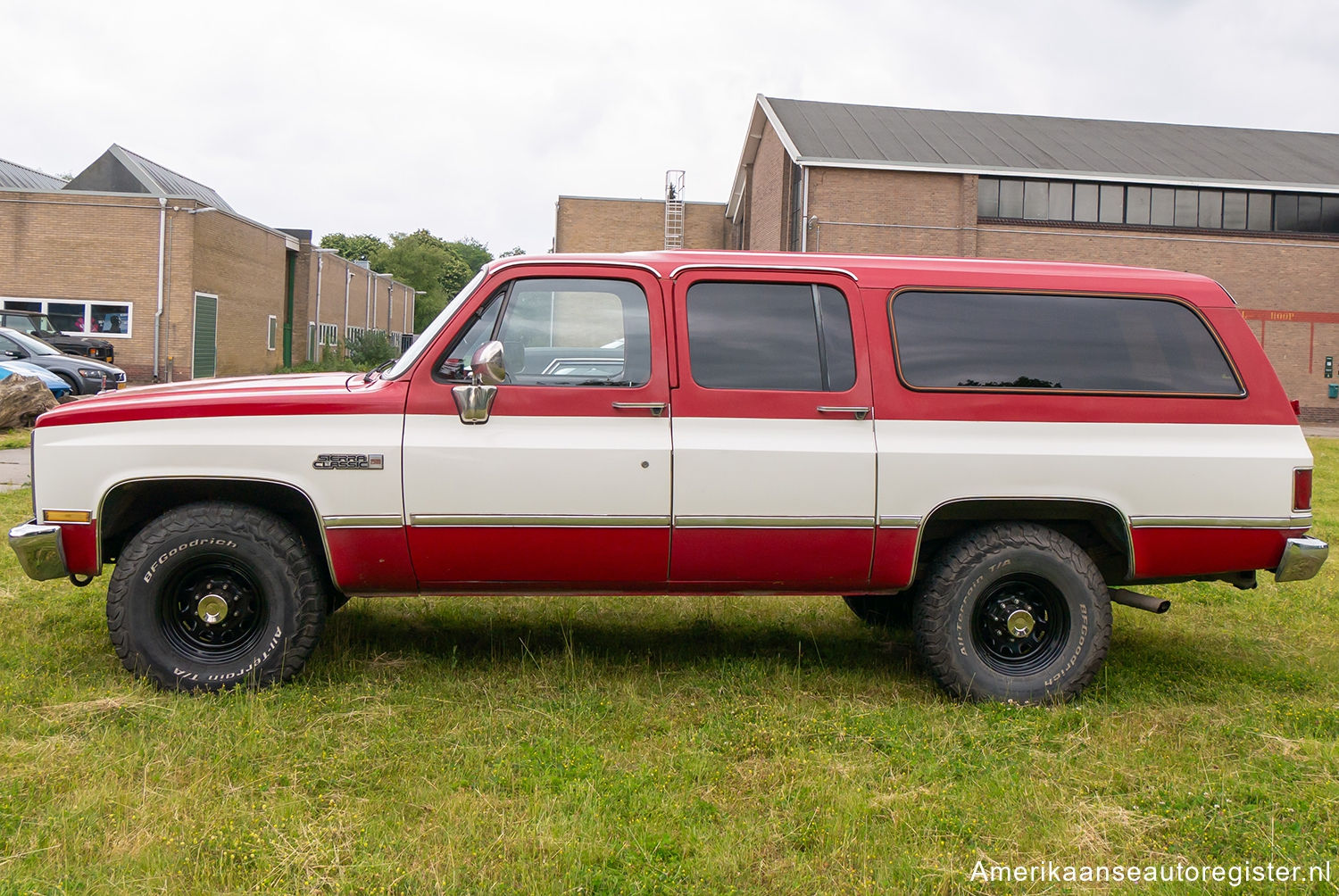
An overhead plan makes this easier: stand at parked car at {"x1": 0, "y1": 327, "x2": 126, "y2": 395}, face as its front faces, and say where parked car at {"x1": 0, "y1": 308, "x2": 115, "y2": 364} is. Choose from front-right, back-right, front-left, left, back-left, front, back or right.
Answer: back-left

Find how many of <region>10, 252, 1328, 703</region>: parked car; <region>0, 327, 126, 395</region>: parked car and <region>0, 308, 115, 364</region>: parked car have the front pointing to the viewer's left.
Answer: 1

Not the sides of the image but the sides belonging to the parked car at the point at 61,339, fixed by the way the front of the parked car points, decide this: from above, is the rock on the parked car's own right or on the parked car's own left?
on the parked car's own right

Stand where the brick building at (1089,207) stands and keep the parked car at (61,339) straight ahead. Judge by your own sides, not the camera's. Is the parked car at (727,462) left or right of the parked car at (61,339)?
left

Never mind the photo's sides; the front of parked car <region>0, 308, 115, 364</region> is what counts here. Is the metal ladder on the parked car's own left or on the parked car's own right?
on the parked car's own left

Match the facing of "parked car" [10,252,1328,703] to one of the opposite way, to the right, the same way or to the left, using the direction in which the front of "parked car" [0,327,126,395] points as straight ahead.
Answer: the opposite way

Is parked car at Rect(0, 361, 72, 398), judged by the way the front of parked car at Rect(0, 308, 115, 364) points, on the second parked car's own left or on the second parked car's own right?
on the second parked car's own right

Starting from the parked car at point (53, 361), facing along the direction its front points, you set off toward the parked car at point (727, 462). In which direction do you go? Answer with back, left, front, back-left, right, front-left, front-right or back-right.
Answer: front-right

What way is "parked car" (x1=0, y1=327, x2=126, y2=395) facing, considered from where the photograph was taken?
facing the viewer and to the right of the viewer

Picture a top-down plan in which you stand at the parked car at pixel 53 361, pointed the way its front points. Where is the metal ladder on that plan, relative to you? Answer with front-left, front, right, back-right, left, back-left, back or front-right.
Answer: left

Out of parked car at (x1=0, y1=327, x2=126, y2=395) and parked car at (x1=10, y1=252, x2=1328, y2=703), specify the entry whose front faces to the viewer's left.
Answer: parked car at (x1=10, y1=252, x2=1328, y2=703)

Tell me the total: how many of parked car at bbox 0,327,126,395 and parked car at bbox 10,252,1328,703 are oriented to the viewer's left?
1

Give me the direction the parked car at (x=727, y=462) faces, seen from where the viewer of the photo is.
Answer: facing to the left of the viewer

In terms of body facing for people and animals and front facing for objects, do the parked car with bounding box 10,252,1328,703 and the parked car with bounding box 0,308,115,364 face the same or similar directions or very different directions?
very different directions
